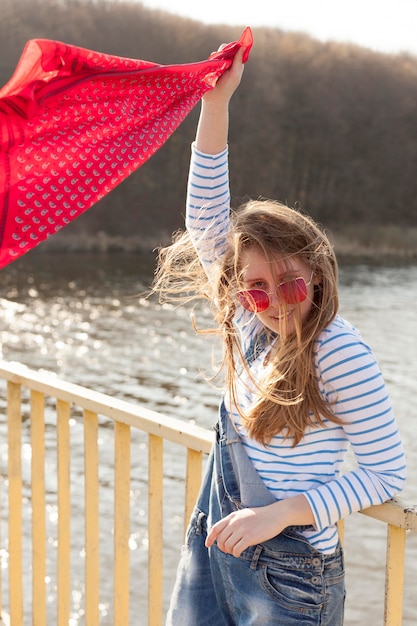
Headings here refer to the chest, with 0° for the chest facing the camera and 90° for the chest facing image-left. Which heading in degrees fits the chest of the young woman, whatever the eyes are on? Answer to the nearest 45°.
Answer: approximately 45°
